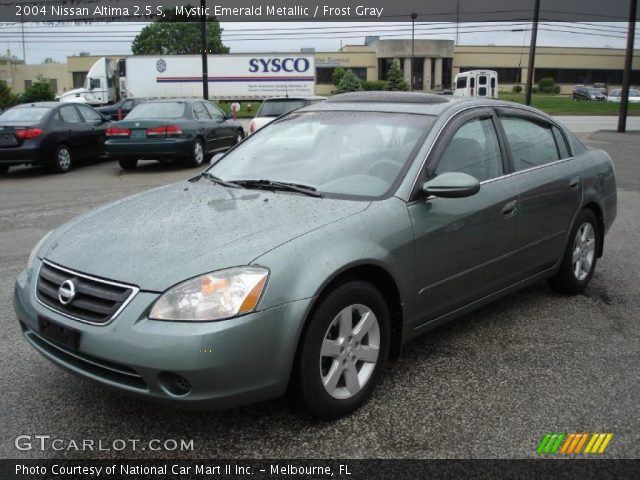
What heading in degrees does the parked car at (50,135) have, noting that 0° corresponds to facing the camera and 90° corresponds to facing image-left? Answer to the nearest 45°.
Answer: approximately 225°

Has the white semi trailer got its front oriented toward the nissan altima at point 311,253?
no

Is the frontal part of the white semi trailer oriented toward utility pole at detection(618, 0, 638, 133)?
no

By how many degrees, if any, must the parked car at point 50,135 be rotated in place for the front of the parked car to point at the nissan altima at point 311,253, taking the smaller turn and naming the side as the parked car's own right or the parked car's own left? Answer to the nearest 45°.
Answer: approximately 135° to the parked car's own right

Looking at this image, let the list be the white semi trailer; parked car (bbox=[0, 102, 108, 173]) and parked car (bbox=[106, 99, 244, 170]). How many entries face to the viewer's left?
1

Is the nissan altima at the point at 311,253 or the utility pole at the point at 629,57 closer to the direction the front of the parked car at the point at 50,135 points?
the utility pole

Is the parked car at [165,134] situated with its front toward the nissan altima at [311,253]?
no

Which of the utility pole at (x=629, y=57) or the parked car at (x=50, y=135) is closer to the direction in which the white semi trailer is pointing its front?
the parked car

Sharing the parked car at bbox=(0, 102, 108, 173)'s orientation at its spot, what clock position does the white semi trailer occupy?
The white semi trailer is roughly at 11 o'clock from the parked car.

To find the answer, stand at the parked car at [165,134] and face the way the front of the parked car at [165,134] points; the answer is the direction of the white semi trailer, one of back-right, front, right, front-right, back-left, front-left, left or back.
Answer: front-left

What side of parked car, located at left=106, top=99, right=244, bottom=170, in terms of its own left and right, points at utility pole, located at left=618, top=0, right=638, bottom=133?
front

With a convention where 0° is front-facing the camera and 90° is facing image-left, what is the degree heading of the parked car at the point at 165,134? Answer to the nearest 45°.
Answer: approximately 225°

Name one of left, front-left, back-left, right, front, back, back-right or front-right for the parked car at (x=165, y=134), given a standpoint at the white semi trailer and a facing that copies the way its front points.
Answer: left

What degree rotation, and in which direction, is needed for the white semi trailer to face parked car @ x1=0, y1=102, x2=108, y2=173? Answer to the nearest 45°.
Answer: approximately 90° to its left

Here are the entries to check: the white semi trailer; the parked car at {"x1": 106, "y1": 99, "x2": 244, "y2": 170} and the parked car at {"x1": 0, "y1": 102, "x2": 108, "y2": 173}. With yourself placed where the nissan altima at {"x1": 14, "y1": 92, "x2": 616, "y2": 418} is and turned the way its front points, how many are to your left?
0

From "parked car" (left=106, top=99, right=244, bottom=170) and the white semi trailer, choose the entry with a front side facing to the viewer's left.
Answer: the white semi trailer

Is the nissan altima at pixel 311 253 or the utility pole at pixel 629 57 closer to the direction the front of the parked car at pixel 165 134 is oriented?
the utility pole

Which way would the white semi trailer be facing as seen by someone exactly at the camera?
facing to the left of the viewer

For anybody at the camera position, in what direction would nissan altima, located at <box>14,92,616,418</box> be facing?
facing the viewer and to the left of the viewer
